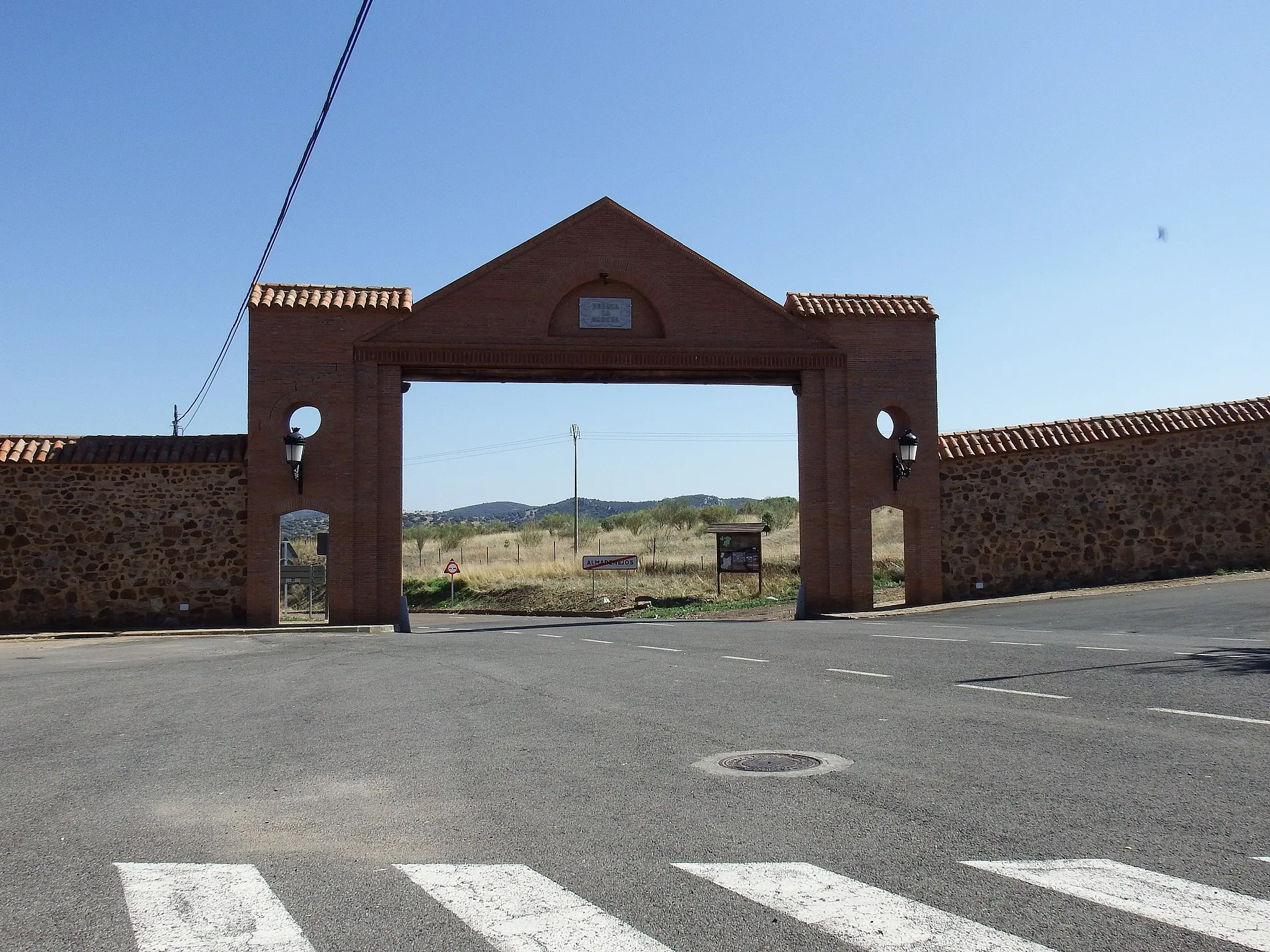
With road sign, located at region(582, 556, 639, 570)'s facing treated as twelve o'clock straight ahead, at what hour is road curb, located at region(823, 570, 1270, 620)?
The road curb is roughly at 11 o'clock from the road sign.

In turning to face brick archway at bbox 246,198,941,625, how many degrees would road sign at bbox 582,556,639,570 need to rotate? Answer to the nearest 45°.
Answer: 0° — it already faces it

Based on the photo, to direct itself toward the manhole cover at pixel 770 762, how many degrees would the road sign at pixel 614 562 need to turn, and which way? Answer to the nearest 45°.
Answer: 0° — it already faces it

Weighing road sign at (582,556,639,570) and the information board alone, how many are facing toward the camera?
2

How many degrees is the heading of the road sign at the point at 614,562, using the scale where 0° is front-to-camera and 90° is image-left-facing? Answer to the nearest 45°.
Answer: approximately 0°

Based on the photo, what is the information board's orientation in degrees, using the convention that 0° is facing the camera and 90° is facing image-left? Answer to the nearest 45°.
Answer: approximately 0°
